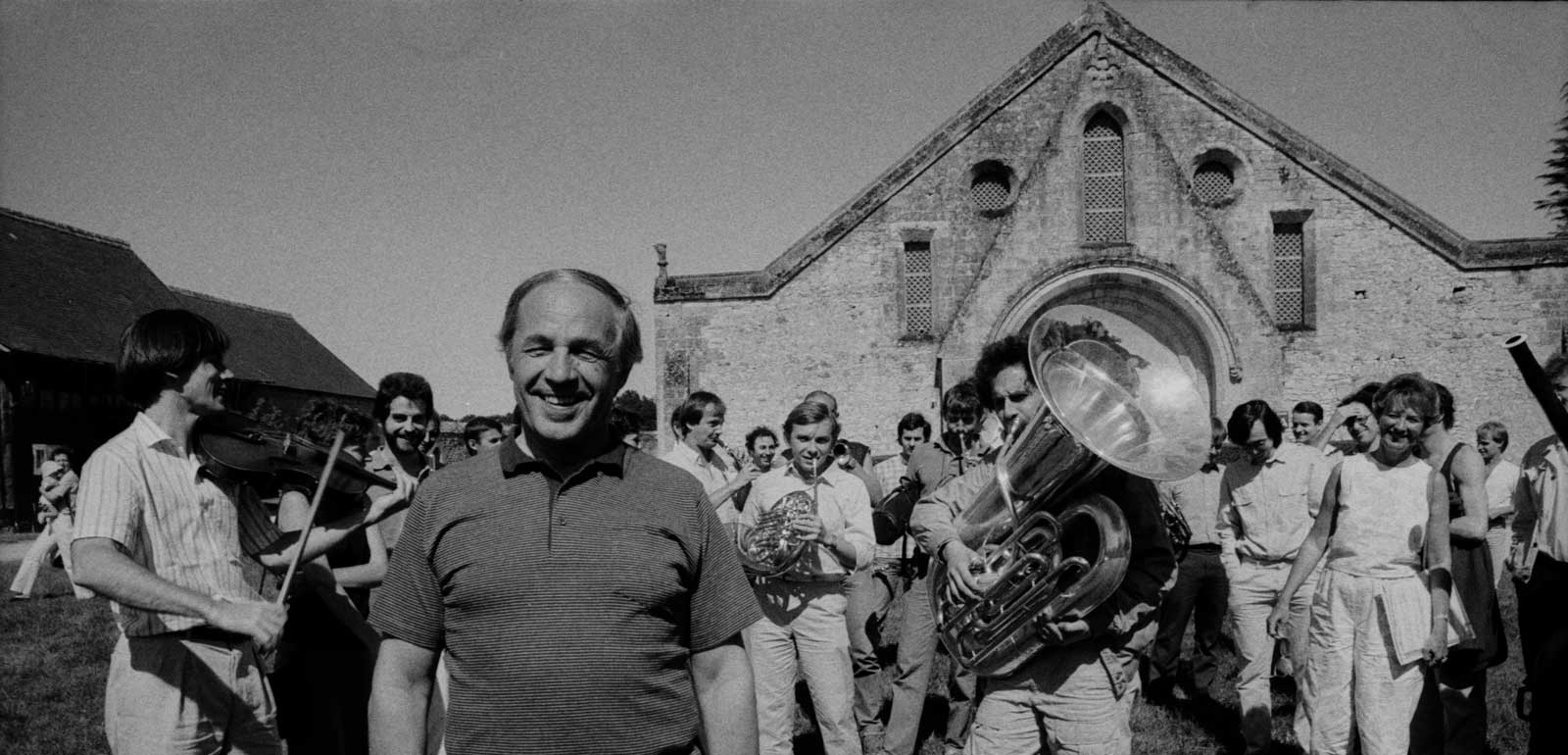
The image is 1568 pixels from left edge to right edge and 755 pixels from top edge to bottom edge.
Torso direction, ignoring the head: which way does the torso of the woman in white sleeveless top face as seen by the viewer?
toward the camera

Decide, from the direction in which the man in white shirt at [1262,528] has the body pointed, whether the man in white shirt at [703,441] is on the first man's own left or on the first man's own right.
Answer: on the first man's own right

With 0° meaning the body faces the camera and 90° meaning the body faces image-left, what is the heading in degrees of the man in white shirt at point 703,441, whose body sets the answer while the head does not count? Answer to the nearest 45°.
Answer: approximately 315°

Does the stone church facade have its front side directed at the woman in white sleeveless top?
yes

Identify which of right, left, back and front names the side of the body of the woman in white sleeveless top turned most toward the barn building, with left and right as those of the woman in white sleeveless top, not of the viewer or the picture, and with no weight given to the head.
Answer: right

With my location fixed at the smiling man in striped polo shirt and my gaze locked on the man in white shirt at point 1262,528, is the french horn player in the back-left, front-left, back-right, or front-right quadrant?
front-left

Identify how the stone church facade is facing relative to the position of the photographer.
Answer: facing the viewer

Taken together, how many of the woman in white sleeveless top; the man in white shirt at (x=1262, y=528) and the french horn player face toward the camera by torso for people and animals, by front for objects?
3

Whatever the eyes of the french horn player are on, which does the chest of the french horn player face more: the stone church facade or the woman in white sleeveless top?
the woman in white sleeveless top

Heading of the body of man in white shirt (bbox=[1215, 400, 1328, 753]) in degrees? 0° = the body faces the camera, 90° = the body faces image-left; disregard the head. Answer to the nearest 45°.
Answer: approximately 0°

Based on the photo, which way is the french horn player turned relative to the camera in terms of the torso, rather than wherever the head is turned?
toward the camera

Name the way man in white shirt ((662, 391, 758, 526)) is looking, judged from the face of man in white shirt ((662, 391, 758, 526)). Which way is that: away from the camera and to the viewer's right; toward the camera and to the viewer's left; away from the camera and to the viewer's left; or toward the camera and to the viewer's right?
toward the camera and to the viewer's right

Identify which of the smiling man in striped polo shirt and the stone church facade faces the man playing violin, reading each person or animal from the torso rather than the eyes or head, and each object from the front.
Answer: the stone church facade

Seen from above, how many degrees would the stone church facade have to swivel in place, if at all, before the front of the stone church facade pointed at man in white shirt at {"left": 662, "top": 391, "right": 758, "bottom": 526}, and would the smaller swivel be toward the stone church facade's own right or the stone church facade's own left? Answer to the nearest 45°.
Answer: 0° — it already faces them

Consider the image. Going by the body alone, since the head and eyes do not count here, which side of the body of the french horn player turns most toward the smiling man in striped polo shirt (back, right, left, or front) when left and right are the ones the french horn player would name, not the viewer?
front

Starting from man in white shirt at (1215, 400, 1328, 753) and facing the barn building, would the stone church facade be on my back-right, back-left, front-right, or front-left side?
front-right

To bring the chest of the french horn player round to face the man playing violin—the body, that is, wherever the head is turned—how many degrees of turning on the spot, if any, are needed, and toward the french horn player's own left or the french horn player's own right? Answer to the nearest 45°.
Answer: approximately 45° to the french horn player's own right
